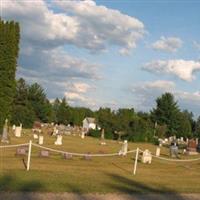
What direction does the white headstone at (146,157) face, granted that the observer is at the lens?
facing the viewer

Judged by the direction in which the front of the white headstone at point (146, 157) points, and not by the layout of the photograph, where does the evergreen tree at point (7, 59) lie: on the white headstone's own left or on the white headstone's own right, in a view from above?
on the white headstone's own right

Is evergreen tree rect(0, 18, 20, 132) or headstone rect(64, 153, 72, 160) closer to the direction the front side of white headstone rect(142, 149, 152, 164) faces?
the headstone

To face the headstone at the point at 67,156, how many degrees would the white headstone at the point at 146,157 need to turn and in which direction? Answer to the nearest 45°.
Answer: approximately 45° to its right
